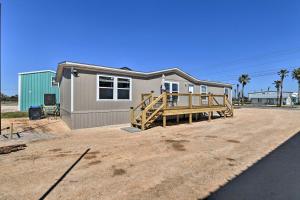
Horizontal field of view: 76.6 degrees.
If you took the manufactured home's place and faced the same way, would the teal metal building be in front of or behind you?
behind

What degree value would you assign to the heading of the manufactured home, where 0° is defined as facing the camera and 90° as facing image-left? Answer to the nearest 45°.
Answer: approximately 315°
